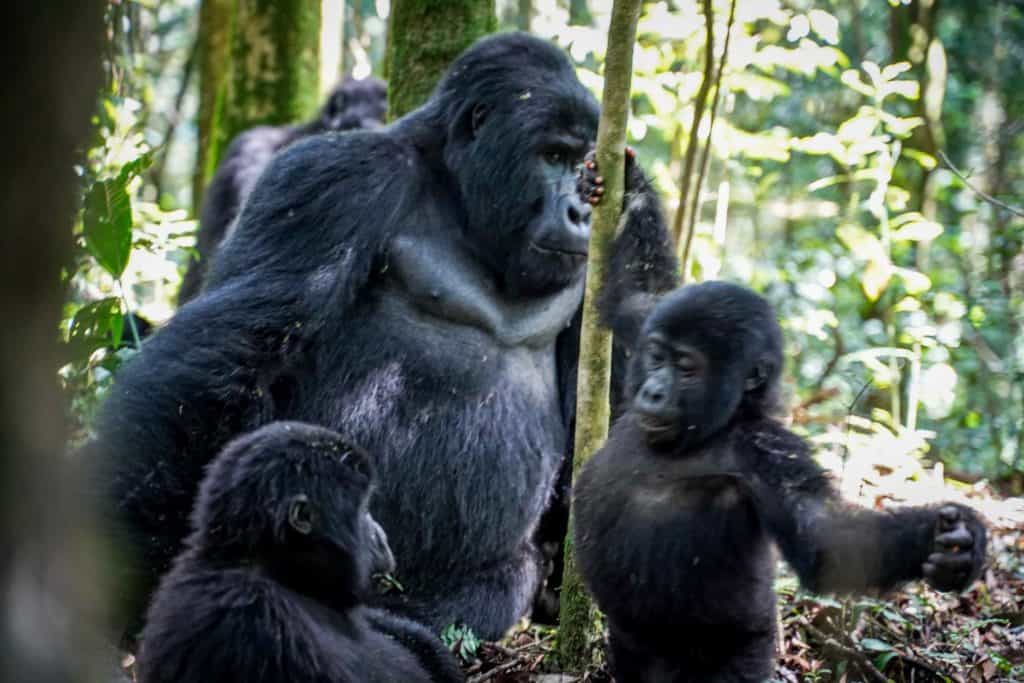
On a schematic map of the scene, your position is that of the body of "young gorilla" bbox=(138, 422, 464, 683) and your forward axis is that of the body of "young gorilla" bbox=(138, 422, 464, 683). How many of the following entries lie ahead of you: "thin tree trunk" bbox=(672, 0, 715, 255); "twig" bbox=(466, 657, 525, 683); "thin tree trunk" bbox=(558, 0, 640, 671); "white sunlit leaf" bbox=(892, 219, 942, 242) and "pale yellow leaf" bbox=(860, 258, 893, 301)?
5

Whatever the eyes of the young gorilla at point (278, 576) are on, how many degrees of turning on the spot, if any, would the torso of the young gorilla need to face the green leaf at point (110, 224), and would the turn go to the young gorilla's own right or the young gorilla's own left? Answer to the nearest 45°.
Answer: approximately 45° to the young gorilla's own left

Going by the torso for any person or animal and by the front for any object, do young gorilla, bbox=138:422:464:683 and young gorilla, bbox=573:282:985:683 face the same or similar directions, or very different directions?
very different directions

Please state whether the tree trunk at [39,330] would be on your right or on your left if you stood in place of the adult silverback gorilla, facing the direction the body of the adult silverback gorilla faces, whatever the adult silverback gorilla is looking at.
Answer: on your right

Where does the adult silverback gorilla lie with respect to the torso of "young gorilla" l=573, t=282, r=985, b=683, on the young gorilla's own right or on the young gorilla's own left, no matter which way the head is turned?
on the young gorilla's own right

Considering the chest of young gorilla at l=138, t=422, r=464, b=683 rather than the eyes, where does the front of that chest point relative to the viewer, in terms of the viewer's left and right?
facing away from the viewer and to the right of the viewer

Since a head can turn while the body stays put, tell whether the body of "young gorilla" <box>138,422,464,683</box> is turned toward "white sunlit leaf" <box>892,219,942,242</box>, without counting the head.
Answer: yes

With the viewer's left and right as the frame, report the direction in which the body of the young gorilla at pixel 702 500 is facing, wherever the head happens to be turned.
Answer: facing the viewer and to the left of the viewer

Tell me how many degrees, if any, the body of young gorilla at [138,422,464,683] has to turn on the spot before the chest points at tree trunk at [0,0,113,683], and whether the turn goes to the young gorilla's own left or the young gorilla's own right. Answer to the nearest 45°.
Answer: approximately 135° to the young gorilla's own right

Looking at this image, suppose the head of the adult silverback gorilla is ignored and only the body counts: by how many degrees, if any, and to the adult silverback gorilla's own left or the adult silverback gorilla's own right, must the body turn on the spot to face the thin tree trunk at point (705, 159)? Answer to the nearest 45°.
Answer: approximately 90° to the adult silverback gorilla's own left

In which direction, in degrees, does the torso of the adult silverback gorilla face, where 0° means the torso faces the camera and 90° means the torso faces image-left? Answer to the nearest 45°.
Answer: approximately 315°

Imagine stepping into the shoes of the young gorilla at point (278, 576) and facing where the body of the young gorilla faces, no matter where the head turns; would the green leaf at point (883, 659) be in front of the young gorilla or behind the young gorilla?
in front

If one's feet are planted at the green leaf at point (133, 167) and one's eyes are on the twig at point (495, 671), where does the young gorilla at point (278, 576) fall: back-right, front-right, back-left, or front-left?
front-right

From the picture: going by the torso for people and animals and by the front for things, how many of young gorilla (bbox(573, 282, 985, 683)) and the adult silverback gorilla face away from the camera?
0

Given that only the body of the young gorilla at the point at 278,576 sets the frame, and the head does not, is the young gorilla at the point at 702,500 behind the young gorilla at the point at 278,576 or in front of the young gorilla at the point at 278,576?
in front

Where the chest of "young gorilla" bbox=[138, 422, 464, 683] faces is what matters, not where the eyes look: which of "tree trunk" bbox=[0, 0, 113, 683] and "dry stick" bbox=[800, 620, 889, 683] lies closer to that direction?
the dry stick
